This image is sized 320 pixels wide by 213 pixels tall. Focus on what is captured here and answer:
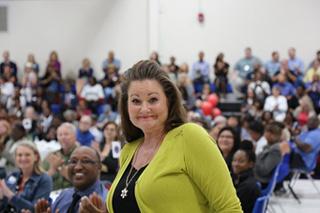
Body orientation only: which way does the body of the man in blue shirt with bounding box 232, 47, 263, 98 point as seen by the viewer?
toward the camera

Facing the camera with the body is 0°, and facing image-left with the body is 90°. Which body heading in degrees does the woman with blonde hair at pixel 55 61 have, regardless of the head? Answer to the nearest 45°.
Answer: approximately 0°

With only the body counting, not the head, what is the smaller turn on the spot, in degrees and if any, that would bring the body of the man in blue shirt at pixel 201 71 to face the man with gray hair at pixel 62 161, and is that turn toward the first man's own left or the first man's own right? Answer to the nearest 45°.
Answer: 0° — they already face them

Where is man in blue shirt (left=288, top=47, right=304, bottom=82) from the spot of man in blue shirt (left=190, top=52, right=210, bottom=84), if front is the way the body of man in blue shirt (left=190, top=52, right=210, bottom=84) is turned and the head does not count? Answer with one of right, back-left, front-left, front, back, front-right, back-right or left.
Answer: left

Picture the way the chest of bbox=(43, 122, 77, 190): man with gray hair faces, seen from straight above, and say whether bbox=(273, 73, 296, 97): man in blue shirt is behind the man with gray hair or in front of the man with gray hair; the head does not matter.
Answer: behind

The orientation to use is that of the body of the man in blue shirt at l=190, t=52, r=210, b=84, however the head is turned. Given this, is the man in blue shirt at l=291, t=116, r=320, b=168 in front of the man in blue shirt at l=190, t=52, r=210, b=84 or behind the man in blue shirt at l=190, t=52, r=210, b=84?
in front

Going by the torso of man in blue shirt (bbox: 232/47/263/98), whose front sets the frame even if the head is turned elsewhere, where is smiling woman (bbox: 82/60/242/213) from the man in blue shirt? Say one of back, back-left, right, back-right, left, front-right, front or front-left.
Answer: front

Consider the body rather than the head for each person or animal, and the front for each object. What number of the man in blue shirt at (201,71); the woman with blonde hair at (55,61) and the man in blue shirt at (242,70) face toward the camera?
3

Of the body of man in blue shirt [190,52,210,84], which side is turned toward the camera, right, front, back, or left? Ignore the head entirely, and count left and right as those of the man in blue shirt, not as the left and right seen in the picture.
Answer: front

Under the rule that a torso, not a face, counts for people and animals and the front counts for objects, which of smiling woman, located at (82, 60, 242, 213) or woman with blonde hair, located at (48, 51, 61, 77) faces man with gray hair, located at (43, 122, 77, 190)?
the woman with blonde hair

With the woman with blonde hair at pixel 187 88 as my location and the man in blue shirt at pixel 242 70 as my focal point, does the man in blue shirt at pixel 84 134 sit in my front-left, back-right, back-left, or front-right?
back-right

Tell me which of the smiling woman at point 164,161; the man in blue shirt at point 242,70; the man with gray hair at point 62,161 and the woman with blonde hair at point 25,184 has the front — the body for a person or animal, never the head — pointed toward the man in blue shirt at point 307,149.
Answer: the man in blue shirt at point 242,70
